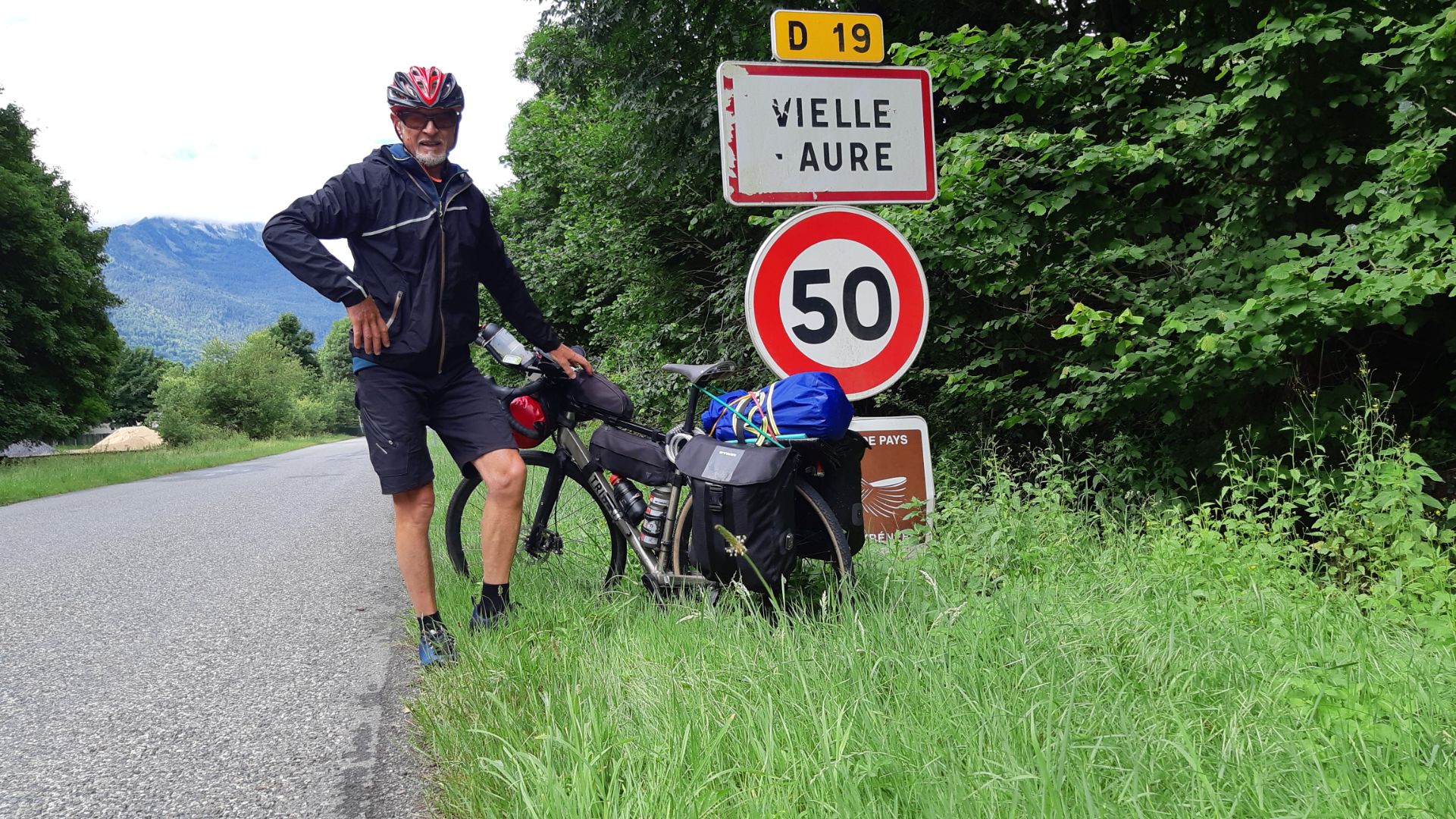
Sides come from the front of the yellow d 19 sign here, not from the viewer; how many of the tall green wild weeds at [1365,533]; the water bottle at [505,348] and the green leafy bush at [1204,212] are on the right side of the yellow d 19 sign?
1

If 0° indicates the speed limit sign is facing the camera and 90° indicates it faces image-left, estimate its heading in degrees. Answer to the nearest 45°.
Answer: approximately 0°

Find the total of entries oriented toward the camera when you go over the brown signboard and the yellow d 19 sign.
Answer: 2

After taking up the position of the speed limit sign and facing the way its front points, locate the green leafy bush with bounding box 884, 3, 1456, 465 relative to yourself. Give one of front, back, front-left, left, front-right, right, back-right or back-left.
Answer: back-left

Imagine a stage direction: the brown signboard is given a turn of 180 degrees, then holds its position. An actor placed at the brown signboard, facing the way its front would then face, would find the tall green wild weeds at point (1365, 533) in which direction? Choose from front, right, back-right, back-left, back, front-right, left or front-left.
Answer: right

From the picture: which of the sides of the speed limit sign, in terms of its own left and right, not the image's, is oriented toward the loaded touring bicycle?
right

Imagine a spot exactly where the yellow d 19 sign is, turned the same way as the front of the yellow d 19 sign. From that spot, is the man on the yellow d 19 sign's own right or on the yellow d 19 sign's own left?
on the yellow d 19 sign's own right

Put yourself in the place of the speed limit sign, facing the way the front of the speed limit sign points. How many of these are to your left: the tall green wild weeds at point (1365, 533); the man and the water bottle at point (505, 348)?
1

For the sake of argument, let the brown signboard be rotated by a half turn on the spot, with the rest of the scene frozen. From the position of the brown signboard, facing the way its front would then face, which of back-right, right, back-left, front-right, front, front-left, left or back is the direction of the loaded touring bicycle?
left

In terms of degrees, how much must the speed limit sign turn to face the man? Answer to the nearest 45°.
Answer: approximately 90° to its right

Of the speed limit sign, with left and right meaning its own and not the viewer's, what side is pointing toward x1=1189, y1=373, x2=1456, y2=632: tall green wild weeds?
left
